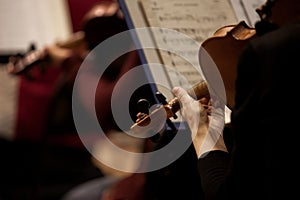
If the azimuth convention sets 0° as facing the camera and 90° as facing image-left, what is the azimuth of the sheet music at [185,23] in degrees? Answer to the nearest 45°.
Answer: approximately 0°

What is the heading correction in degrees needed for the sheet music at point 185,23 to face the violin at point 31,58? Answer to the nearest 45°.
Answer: approximately 135° to its right
